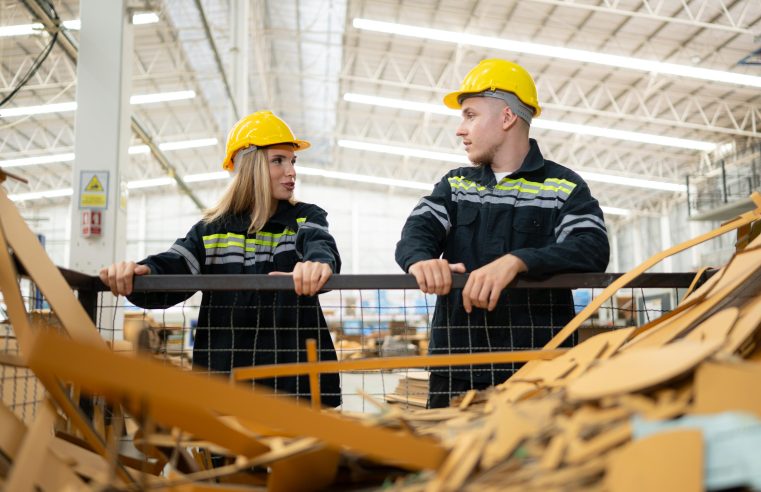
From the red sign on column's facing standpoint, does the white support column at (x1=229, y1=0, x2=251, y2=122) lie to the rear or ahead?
to the rear

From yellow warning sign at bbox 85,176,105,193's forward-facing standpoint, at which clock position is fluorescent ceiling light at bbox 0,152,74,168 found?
The fluorescent ceiling light is roughly at 6 o'clock from the yellow warning sign.

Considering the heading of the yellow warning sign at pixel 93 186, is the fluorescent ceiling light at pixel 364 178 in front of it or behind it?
behind

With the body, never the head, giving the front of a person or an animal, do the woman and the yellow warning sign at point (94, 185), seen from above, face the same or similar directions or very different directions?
same or similar directions

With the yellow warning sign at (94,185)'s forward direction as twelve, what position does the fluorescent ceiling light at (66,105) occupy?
The fluorescent ceiling light is roughly at 6 o'clock from the yellow warning sign.

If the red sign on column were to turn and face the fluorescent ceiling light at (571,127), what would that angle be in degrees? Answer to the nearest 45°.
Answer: approximately 135° to its left

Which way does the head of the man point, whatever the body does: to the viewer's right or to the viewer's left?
to the viewer's left

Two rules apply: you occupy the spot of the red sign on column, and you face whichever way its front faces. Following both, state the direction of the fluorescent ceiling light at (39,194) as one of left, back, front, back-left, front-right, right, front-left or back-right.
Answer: back

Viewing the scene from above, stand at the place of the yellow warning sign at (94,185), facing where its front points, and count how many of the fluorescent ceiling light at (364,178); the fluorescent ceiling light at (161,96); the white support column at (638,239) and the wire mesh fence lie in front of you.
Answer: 1

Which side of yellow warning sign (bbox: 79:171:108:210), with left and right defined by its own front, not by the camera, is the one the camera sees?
front

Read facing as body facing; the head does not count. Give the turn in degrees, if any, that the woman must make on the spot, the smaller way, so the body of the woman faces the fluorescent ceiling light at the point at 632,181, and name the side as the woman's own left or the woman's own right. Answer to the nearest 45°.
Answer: approximately 135° to the woman's own left

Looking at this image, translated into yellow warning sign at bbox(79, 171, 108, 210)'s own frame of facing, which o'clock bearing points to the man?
The man is roughly at 11 o'clock from the yellow warning sign.

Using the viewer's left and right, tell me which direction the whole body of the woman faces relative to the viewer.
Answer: facing the viewer

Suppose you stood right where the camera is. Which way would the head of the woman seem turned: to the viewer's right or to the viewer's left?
to the viewer's right

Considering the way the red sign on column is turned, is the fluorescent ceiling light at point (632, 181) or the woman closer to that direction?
the woman
